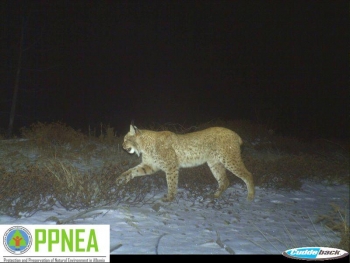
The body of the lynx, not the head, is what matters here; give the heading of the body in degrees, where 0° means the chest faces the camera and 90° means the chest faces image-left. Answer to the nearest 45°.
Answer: approximately 90°
